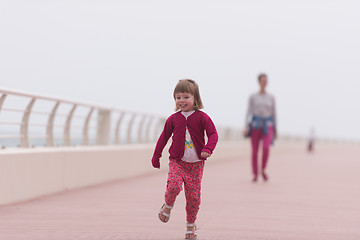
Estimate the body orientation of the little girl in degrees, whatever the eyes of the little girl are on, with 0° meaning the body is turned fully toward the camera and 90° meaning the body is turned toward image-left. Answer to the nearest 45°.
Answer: approximately 0°

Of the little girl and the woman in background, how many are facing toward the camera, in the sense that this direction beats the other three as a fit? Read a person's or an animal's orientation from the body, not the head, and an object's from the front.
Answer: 2

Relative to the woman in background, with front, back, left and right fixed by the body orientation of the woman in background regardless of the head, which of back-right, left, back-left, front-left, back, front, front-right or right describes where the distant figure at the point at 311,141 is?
back

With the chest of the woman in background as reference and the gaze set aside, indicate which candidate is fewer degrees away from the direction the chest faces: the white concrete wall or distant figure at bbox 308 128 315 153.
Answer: the white concrete wall

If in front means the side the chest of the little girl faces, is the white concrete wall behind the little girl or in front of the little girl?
behind

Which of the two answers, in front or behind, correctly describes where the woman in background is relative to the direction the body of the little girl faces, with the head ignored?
behind

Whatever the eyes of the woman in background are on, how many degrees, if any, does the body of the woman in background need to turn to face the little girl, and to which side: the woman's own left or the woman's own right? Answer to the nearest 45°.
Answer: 0° — they already face them

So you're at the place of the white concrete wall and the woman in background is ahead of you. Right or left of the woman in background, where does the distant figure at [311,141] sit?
left
